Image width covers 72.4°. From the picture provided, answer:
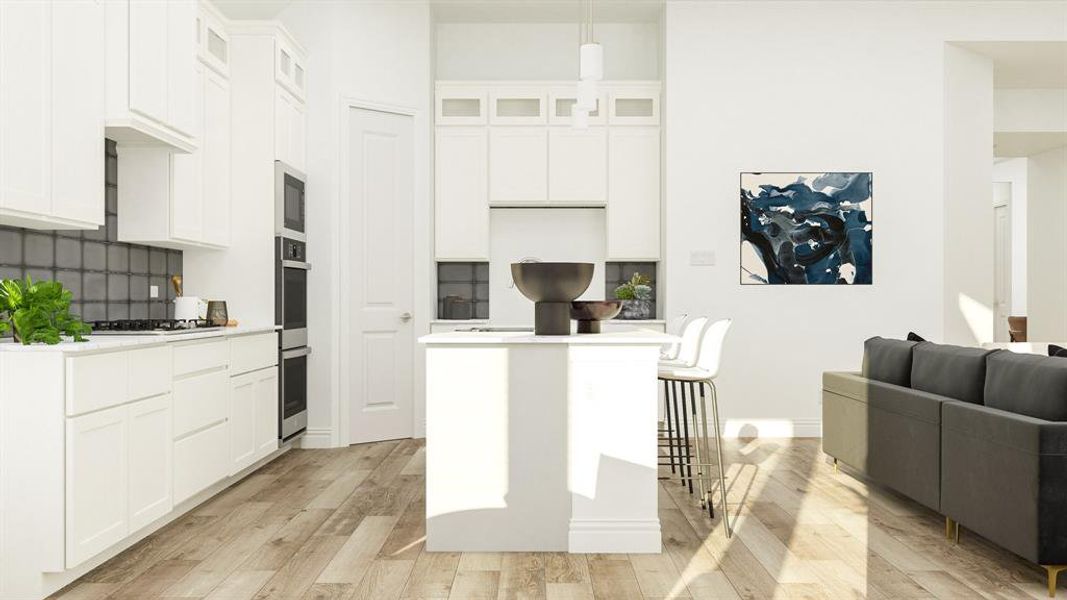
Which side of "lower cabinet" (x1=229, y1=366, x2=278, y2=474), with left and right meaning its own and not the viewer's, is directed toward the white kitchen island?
front

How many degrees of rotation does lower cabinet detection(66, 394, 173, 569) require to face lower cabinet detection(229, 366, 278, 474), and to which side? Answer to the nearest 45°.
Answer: approximately 90° to its left

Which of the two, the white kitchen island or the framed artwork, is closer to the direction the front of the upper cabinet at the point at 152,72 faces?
the white kitchen island

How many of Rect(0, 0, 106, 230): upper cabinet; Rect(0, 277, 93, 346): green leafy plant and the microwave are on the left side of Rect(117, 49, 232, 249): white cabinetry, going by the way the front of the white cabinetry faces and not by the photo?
1

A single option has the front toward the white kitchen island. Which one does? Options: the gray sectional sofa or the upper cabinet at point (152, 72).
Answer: the upper cabinet

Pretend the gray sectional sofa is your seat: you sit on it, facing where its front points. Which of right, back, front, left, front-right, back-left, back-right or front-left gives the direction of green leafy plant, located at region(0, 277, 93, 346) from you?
back

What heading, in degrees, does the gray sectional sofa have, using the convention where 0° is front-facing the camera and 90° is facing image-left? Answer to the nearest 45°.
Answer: approximately 225°

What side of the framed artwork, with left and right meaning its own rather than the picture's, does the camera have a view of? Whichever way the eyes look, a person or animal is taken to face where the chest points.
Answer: front

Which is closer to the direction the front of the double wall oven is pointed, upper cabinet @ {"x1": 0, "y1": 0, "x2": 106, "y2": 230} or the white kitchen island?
the white kitchen island

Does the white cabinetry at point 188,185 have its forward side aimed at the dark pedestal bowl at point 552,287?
yes

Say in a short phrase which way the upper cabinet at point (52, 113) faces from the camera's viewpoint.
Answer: facing the viewer and to the right of the viewer

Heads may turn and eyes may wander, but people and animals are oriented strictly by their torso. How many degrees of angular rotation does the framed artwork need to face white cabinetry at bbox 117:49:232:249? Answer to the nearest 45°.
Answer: approximately 45° to its right

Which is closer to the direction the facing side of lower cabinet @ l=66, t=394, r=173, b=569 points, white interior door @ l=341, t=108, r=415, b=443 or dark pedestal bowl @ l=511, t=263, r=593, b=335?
the dark pedestal bowl

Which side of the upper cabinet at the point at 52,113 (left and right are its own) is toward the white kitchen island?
front

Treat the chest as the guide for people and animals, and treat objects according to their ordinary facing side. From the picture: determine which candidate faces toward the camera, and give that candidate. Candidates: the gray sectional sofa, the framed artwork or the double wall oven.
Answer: the framed artwork

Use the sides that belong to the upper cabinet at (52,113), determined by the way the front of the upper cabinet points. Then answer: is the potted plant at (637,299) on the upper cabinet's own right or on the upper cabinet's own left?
on the upper cabinet's own left
